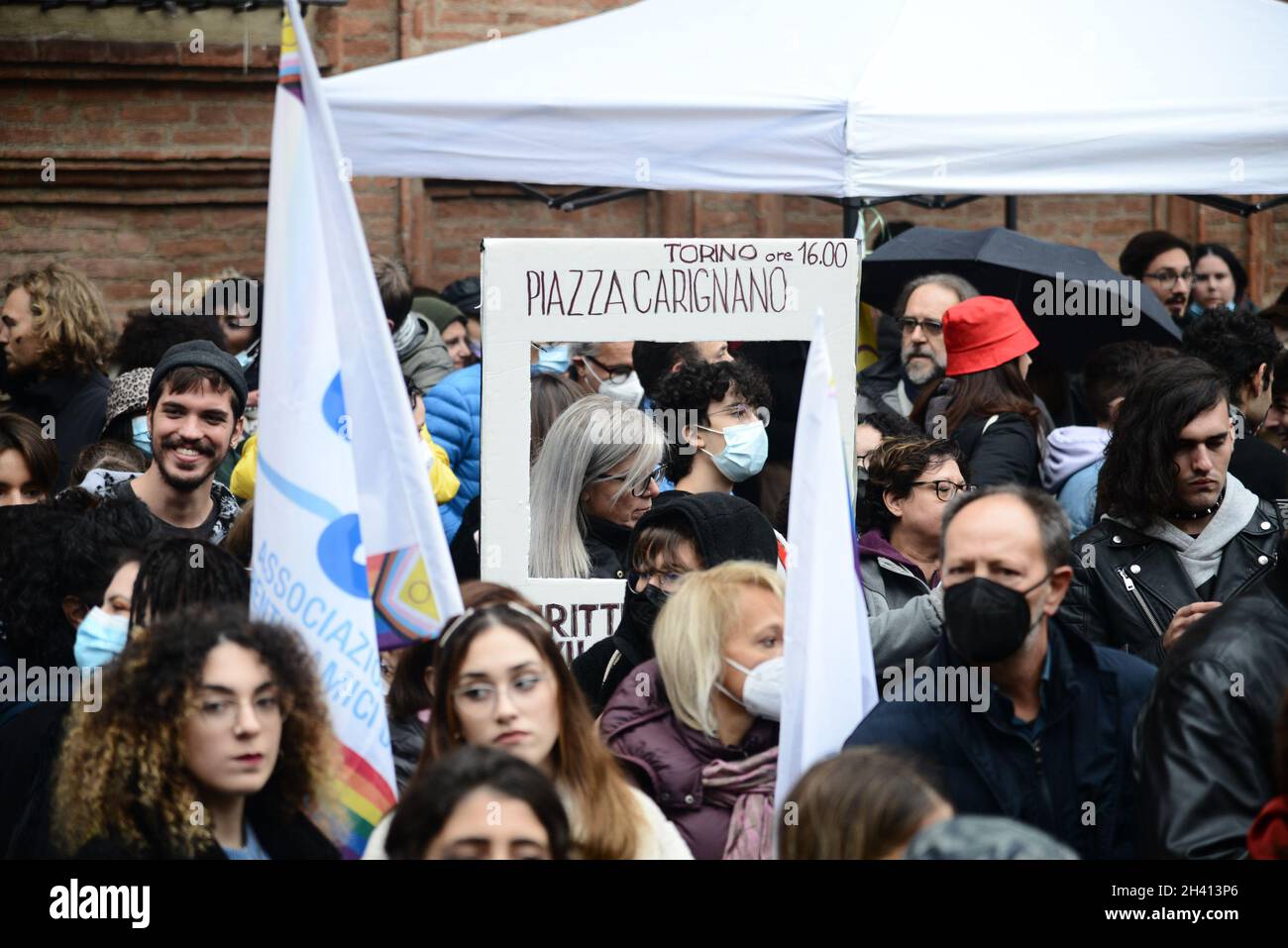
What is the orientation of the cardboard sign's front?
toward the camera

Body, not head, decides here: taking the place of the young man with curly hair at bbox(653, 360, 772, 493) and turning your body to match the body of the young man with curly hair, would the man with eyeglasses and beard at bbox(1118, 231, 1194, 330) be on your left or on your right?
on your left

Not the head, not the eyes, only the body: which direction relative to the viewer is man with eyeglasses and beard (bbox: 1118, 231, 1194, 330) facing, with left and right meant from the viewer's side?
facing the viewer and to the right of the viewer

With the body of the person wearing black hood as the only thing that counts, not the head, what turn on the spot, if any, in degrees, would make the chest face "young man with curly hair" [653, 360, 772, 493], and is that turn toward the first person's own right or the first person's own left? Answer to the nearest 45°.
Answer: approximately 135° to the first person's own right

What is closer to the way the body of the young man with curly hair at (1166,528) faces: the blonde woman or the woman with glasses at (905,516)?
the blonde woman

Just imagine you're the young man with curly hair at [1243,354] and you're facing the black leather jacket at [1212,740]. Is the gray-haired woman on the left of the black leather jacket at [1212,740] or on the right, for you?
right

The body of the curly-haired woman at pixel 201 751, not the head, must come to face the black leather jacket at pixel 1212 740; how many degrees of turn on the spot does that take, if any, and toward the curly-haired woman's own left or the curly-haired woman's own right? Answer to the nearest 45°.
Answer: approximately 45° to the curly-haired woman's own left

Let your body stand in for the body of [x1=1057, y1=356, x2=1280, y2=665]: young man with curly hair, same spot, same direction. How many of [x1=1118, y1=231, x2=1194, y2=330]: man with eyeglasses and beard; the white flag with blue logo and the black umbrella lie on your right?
1

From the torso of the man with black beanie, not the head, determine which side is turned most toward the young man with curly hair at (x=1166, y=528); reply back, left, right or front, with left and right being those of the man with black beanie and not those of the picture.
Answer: left

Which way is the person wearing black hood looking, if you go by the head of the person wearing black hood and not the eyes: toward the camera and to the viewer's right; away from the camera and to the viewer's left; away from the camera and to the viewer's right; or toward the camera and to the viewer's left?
toward the camera and to the viewer's left

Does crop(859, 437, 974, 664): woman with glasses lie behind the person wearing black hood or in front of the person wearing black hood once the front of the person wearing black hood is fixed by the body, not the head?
behind
